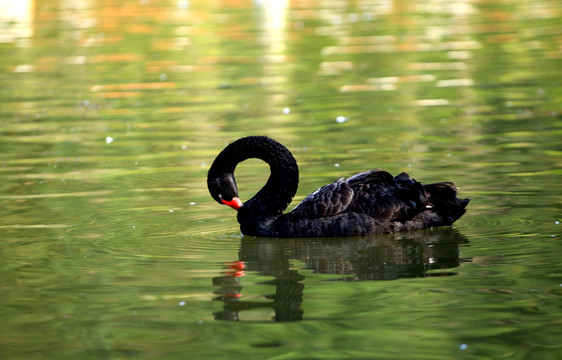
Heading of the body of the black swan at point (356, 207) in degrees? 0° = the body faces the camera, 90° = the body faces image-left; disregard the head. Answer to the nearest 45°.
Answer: approximately 90°

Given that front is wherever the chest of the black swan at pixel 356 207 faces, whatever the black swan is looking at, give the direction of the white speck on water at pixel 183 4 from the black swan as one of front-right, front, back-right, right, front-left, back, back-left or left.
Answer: right
